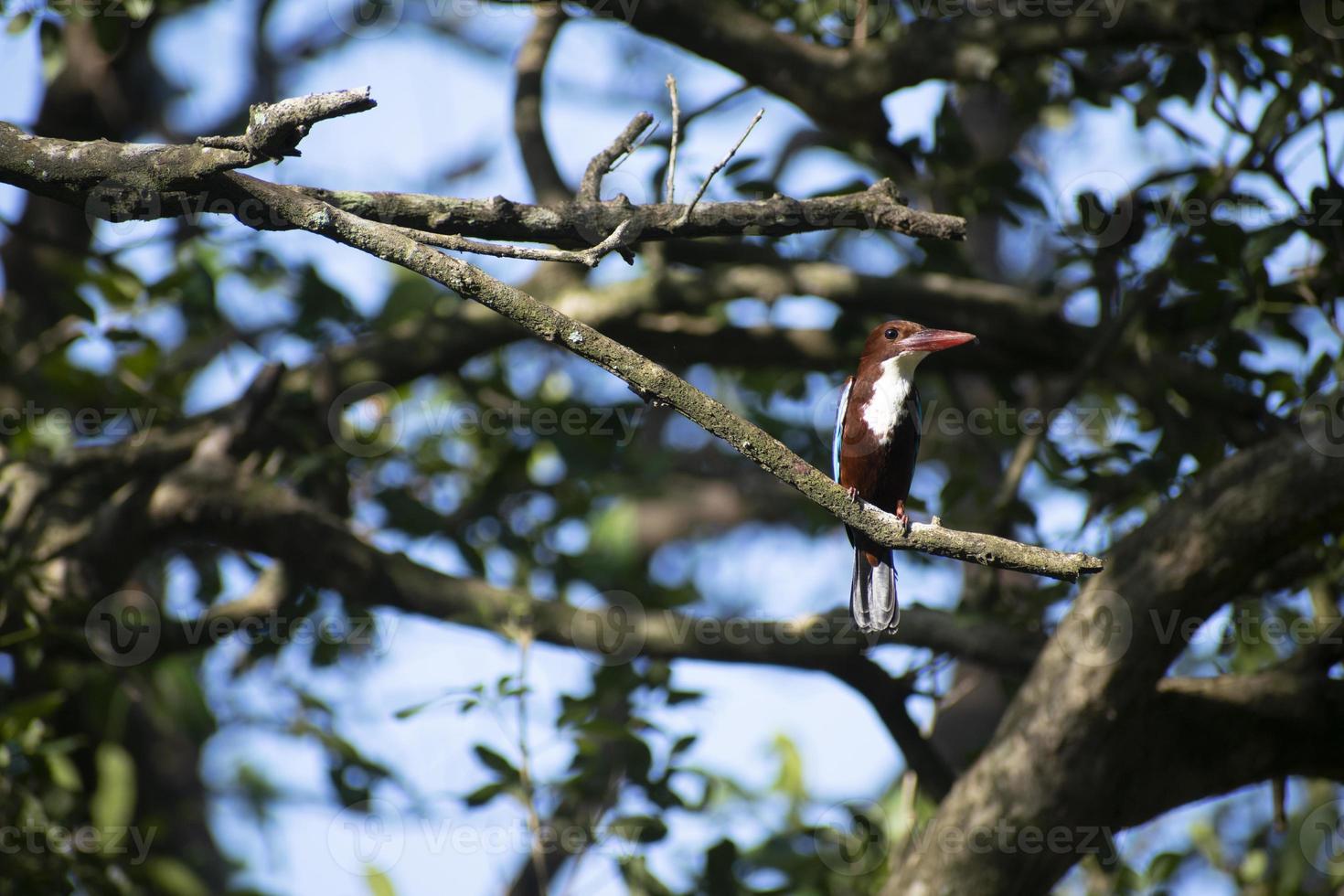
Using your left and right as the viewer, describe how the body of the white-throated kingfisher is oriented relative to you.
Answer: facing the viewer and to the right of the viewer
